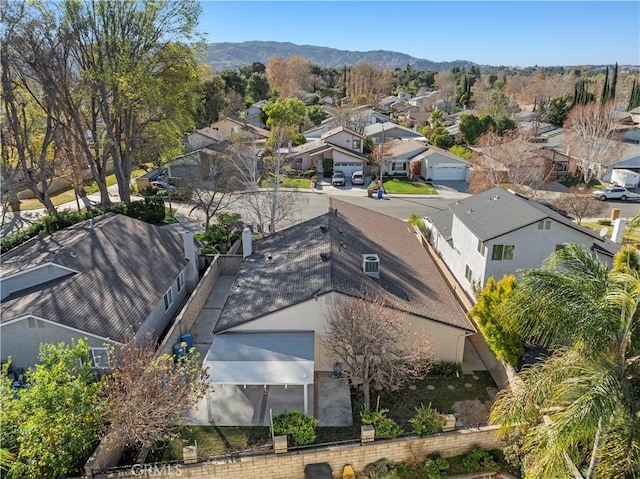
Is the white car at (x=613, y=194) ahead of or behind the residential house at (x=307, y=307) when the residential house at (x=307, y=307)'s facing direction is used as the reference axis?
ahead

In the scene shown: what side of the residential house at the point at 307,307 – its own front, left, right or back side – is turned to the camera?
back

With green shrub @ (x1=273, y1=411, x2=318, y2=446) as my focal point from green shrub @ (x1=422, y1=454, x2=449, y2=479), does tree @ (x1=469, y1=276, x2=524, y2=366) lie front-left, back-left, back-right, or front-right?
back-right

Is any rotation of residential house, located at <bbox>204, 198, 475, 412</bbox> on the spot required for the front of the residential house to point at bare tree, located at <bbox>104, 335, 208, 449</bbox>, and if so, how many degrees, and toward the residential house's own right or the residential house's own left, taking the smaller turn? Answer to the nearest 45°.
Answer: approximately 135° to the residential house's own left

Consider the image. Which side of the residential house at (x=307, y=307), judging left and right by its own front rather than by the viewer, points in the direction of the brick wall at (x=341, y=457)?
back

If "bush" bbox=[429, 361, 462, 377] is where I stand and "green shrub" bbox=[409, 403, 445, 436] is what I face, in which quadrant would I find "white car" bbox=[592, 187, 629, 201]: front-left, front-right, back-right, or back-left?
back-left

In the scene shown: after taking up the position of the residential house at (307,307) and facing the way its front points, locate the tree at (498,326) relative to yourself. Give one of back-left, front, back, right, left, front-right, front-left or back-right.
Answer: right

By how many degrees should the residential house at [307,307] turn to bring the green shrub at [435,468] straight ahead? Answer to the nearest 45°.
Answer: approximately 135° to its right

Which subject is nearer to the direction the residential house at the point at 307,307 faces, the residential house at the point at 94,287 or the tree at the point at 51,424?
the residential house

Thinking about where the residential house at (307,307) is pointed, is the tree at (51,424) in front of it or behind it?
behind

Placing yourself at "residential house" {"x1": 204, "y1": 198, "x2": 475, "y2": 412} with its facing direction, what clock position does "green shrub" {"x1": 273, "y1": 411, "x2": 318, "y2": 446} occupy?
The green shrub is roughly at 6 o'clock from the residential house.

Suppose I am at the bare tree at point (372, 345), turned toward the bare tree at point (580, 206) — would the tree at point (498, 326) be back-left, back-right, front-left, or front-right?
front-right

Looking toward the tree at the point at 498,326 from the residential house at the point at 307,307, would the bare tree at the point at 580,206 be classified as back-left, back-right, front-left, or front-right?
front-left

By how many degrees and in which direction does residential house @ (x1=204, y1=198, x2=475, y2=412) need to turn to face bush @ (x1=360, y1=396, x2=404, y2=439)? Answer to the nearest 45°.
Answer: approximately 135° to its right

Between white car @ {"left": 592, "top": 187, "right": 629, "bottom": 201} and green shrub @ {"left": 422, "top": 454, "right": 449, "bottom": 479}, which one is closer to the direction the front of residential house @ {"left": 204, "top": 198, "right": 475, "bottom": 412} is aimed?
the white car

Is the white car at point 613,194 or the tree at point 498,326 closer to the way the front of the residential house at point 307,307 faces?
the white car
